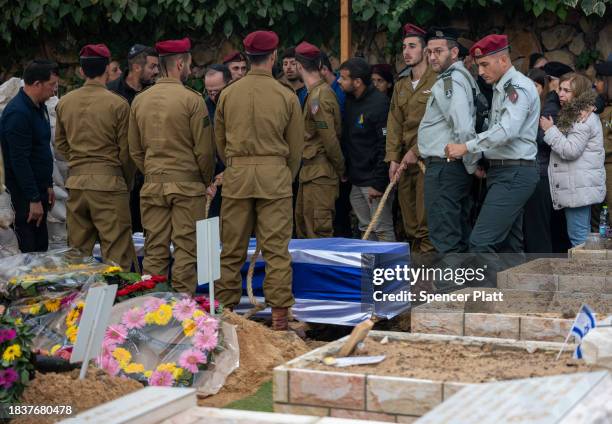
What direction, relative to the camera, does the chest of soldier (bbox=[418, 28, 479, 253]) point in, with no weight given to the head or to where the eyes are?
to the viewer's left

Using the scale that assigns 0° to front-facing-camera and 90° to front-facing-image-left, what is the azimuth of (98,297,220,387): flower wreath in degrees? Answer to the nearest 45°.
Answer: approximately 0°

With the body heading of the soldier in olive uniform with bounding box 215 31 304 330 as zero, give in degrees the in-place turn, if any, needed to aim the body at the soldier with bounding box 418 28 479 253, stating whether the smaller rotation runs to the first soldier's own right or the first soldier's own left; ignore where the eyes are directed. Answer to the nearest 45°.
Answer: approximately 45° to the first soldier's own right

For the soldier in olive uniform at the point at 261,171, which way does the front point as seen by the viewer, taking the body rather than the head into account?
away from the camera

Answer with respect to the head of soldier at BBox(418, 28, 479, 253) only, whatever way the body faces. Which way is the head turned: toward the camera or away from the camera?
toward the camera

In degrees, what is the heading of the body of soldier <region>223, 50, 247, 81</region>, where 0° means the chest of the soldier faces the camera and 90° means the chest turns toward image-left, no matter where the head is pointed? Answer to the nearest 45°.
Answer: approximately 315°

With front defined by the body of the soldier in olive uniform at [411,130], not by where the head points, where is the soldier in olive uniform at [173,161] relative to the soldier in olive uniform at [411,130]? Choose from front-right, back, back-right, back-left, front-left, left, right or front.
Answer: front

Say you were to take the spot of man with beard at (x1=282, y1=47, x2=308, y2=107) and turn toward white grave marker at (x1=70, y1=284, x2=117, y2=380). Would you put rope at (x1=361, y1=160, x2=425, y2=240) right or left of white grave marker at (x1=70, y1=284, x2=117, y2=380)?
left

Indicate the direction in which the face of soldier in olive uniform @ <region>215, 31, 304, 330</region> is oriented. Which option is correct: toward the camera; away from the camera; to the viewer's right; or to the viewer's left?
away from the camera

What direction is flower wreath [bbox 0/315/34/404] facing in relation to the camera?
toward the camera

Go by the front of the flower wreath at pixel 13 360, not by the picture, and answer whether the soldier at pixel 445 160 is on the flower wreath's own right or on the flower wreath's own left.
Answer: on the flower wreath's own left

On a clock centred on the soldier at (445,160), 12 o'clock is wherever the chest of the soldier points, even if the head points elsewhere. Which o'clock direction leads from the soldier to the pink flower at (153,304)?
The pink flower is roughly at 10 o'clock from the soldier.
